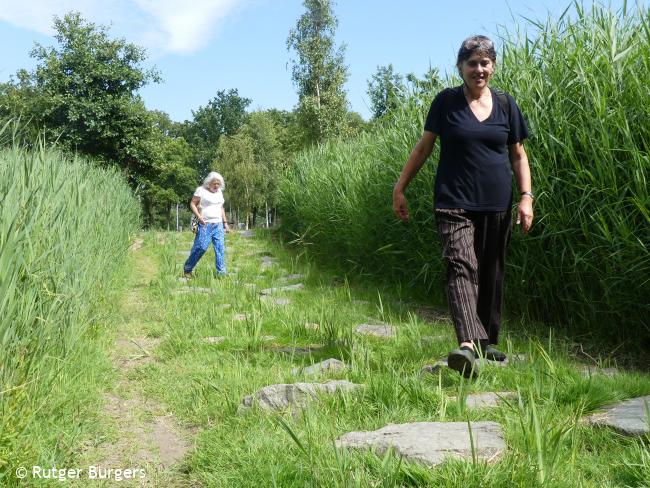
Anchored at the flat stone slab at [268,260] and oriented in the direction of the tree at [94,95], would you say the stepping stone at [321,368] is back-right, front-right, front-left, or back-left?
back-left

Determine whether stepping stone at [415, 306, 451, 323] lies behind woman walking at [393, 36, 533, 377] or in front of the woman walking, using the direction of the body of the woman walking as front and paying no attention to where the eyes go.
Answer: behind

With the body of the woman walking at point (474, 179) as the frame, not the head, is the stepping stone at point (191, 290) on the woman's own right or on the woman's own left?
on the woman's own right

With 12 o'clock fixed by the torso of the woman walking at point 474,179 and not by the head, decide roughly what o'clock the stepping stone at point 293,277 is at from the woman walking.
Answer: The stepping stone is roughly at 5 o'clock from the woman walking.

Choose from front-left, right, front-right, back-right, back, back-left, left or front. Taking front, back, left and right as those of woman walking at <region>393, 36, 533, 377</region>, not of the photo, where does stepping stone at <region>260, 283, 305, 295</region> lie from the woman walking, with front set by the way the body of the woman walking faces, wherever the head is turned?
back-right

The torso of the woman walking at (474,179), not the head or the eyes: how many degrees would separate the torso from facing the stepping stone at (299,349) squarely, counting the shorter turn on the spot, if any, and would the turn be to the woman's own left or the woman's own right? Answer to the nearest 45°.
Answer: approximately 90° to the woman's own right

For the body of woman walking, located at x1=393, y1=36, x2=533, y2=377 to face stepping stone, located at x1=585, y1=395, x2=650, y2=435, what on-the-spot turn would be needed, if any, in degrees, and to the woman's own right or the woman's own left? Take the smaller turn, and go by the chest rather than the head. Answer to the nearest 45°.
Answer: approximately 45° to the woman's own left

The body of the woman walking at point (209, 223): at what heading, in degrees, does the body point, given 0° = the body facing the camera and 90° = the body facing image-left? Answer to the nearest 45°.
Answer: approximately 315°

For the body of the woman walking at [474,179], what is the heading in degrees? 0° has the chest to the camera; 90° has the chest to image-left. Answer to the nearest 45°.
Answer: approximately 0°

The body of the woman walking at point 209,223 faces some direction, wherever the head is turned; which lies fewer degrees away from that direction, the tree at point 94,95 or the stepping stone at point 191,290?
the stepping stone

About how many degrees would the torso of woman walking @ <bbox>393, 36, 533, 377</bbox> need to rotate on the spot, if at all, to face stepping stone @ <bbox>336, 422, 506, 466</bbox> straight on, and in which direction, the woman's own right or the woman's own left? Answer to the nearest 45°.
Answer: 0° — they already face it
